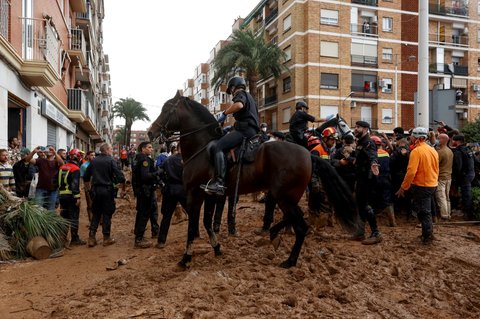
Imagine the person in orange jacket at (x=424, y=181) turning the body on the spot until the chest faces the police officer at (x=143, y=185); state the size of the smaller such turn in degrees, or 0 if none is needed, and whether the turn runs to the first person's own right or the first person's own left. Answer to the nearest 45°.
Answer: approximately 45° to the first person's own left

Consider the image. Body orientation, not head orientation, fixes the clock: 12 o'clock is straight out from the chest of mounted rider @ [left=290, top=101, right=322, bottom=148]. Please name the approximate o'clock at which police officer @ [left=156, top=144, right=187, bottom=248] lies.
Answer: The police officer is roughly at 6 o'clock from the mounted rider.

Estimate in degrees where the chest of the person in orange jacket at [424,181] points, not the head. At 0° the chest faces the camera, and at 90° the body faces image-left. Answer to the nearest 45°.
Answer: approximately 135°

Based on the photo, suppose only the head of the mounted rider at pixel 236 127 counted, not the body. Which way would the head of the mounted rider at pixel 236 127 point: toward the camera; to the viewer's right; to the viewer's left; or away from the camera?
to the viewer's left

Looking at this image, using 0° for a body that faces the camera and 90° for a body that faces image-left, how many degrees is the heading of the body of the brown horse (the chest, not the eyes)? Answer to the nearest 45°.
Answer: approximately 90°

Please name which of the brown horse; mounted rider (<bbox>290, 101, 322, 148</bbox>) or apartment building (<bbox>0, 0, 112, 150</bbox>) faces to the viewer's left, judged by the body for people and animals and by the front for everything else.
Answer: the brown horse

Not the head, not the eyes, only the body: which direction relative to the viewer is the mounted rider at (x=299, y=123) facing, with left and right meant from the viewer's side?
facing to the right of the viewer

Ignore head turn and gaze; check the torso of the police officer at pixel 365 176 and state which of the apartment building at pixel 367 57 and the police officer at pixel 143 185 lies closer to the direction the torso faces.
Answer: the police officer

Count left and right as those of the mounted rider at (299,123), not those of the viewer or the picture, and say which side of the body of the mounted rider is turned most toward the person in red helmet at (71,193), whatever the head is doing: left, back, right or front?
back

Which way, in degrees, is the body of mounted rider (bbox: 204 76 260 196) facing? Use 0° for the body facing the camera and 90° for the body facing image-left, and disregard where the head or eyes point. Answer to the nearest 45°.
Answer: approximately 90°

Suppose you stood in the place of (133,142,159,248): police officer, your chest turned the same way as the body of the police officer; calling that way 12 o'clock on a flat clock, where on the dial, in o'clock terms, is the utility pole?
The utility pole is roughly at 12 o'clock from the police officer.

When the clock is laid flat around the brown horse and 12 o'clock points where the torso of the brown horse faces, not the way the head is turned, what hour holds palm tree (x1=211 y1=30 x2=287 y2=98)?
The palm tree is roughly at 3 o'clock from the brown horse.

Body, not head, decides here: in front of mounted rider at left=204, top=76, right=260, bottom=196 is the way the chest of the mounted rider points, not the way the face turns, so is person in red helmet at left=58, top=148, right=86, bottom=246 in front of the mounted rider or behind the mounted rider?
in front
